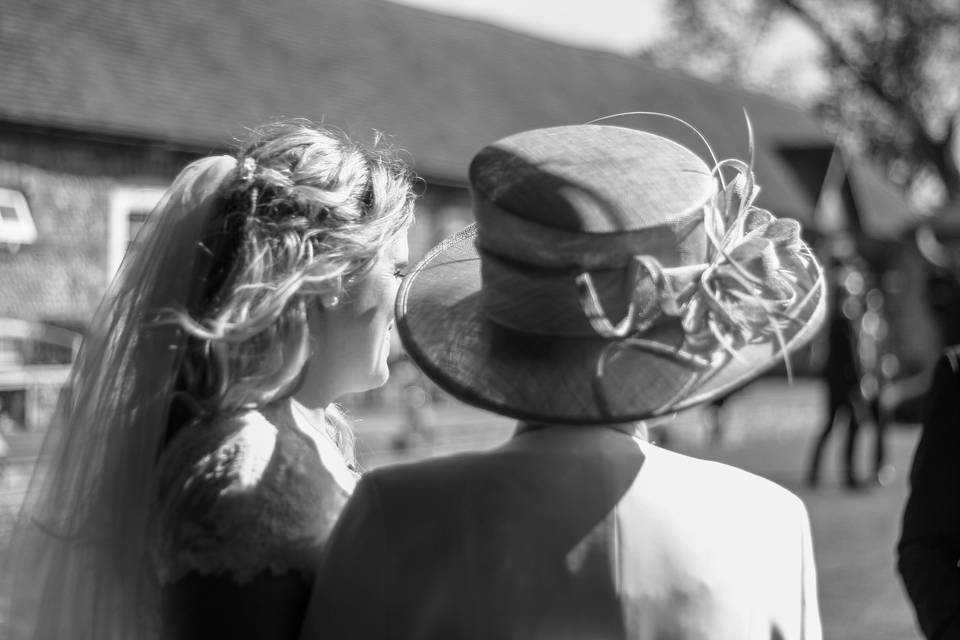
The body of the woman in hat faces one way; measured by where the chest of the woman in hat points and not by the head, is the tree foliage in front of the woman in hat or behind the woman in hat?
in front

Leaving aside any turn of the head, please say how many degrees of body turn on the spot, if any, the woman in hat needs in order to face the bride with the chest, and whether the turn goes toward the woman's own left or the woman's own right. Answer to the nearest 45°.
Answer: approximately 45° to the woman's own left

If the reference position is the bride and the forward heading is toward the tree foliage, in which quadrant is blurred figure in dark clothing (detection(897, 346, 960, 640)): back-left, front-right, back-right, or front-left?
front-right

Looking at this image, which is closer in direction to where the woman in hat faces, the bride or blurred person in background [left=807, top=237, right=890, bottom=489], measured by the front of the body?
the blurred person in background

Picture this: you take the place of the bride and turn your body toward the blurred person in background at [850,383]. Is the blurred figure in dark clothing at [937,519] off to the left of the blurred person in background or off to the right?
right

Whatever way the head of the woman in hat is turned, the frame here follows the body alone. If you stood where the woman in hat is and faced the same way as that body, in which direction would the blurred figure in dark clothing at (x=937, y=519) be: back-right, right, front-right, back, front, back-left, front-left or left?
front-right

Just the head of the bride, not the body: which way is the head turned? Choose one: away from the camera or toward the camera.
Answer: away from the camera

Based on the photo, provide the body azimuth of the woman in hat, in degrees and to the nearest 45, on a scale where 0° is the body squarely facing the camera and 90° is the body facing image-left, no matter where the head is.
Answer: approximately 180°

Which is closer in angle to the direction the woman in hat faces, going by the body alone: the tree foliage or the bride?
the tree foliage
